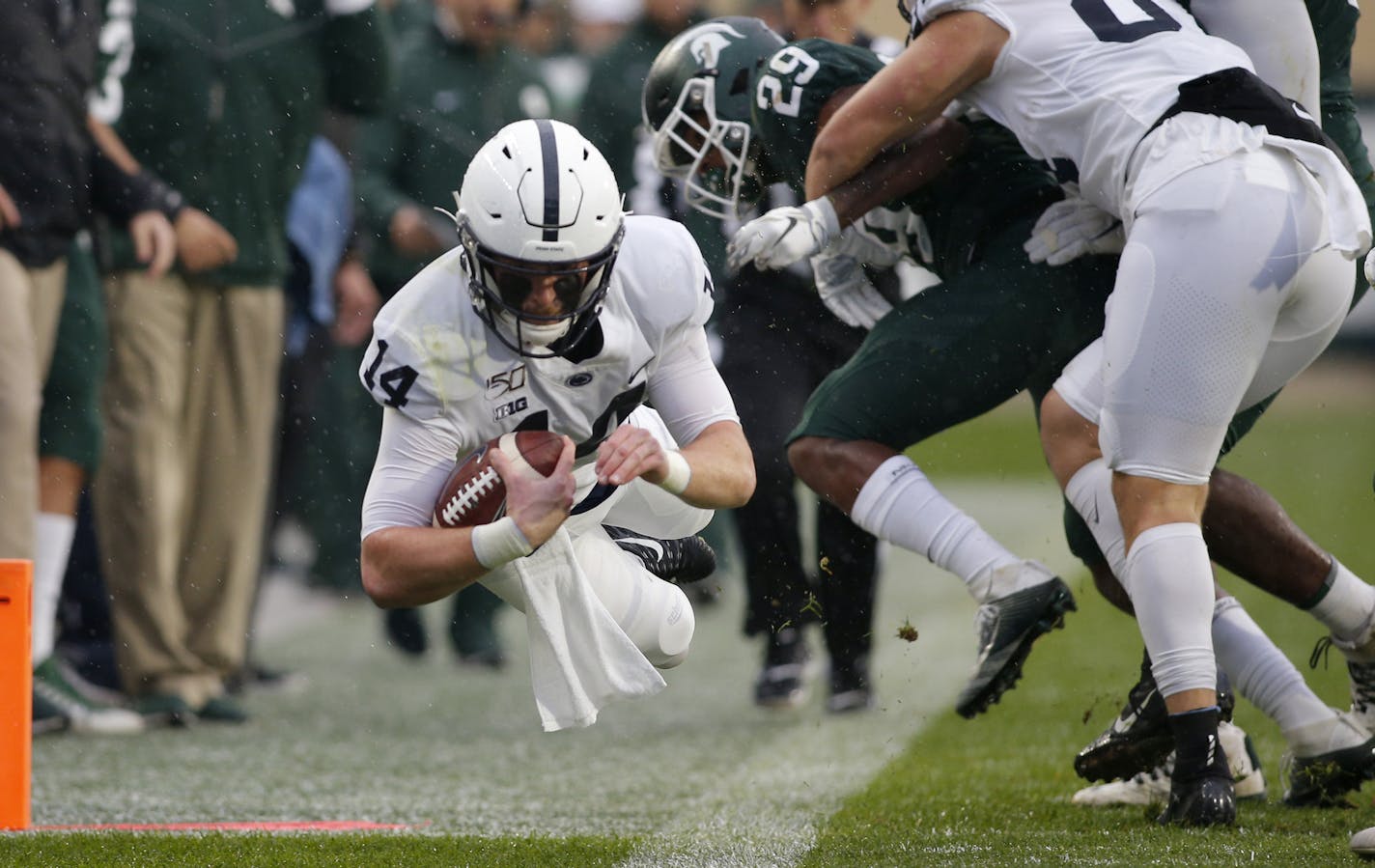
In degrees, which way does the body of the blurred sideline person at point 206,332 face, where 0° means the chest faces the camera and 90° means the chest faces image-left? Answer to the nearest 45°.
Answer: approximately 0°

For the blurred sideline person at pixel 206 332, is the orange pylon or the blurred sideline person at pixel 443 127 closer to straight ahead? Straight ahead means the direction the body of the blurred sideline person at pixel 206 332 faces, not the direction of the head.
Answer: the orange pylon

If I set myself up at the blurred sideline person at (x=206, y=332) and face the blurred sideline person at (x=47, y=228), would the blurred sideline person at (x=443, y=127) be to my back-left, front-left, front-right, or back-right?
back-right

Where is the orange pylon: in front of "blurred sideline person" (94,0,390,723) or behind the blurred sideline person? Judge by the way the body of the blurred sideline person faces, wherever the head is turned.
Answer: in front

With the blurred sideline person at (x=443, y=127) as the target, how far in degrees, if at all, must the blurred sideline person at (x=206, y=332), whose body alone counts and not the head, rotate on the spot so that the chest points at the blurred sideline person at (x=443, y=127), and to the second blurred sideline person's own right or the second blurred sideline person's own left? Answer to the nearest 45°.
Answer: approximately 135° to the second blurred sideline person's own left
